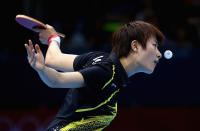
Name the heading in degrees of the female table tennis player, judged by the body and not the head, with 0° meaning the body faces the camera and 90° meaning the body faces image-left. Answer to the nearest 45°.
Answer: approximately 270°

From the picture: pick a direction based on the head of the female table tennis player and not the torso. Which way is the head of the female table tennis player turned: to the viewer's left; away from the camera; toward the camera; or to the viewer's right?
to the viewer's right
